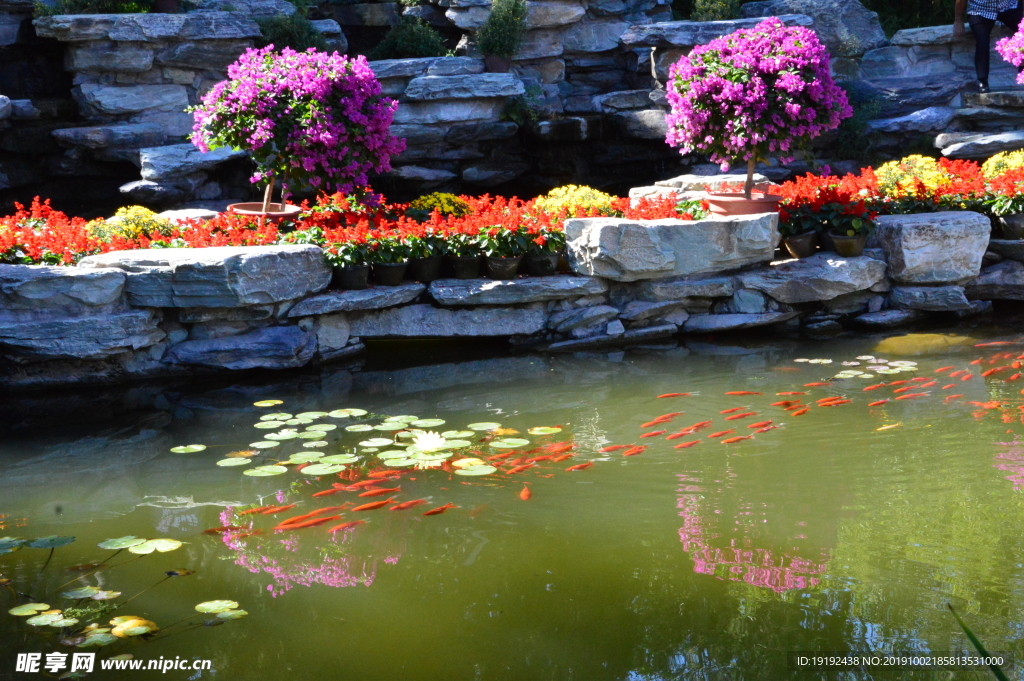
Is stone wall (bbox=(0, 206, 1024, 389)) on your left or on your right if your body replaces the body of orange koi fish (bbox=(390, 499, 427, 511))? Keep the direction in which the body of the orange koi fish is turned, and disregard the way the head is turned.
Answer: on your right

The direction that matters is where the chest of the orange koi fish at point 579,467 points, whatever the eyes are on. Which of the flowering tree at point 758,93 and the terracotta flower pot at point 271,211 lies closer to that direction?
the terracotta flower pot

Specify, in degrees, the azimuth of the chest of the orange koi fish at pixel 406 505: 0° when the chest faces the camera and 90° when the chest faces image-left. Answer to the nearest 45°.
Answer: approximately 90°

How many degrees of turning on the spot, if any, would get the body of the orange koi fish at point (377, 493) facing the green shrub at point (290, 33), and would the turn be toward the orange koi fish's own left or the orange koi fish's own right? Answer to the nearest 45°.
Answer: approximately 90° to the orange koi fish's own right

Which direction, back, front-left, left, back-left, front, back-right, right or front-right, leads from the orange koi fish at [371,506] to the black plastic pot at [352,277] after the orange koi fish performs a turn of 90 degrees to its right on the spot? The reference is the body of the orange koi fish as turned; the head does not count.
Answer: front-right

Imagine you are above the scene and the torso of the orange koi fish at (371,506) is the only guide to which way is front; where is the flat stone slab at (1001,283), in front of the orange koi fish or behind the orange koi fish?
behind

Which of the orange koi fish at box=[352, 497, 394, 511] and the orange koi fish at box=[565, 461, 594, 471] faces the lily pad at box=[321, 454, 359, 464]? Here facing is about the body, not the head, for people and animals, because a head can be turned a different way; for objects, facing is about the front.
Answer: the orange koi fish at box=[565, 461, 594, 471]

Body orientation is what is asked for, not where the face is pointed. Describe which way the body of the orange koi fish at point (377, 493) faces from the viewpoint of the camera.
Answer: to the viewer's left

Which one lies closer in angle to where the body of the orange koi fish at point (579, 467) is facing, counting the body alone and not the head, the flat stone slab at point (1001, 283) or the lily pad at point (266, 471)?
the lily pad

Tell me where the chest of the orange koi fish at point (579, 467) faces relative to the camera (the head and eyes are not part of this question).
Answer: to the viewer's left

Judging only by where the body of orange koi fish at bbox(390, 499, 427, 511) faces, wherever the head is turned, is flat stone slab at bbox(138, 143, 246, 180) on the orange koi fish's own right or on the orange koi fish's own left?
on the orange koi fish's own right
